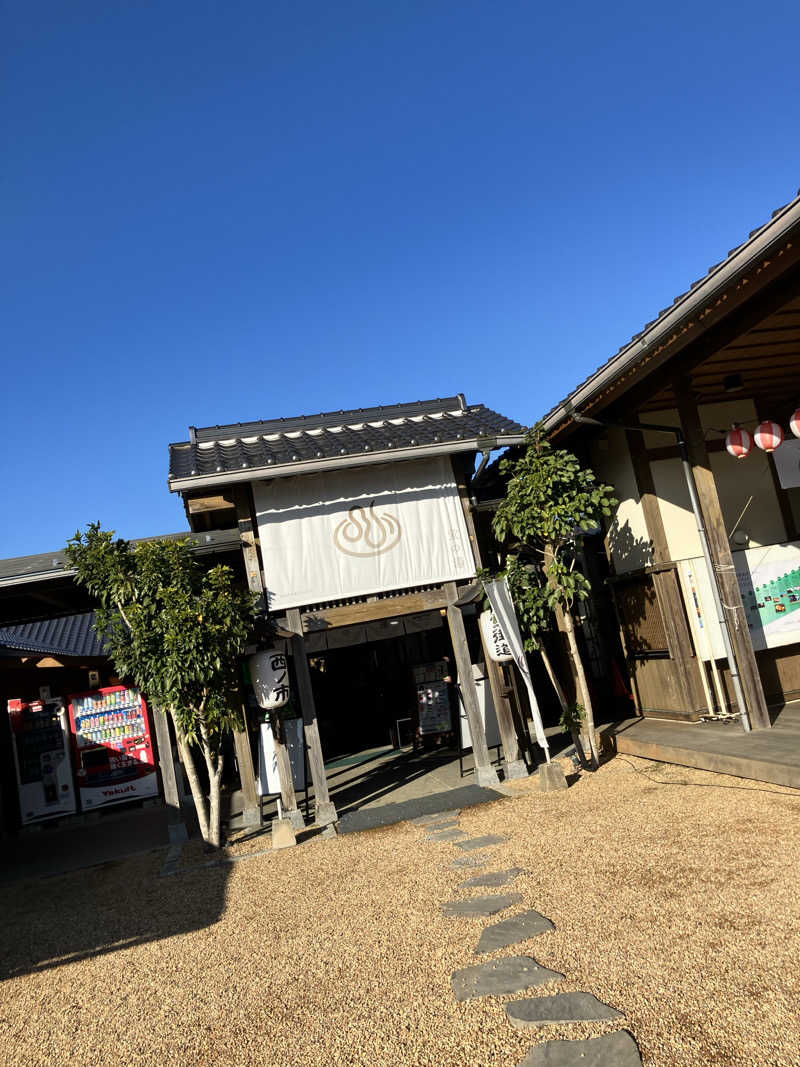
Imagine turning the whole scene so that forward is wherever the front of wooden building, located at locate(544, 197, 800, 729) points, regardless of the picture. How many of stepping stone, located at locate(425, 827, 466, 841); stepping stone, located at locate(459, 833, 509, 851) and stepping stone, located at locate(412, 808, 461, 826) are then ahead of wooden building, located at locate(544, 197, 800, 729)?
3

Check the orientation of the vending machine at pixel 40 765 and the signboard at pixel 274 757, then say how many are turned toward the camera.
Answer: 2

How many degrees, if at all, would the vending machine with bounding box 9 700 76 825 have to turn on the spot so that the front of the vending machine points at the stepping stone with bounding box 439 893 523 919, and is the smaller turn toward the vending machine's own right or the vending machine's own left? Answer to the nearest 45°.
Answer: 0° — it already faces it

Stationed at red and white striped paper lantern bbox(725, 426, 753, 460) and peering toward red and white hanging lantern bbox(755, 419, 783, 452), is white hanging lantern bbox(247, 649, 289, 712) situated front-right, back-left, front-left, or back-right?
back-right

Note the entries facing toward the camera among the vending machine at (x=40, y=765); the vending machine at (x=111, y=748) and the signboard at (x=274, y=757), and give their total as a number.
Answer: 3

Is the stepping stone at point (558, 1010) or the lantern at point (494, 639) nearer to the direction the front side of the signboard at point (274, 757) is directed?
the stepping stone

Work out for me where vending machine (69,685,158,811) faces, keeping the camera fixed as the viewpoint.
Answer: facing the viewer

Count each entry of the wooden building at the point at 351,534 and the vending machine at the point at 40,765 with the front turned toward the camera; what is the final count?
2

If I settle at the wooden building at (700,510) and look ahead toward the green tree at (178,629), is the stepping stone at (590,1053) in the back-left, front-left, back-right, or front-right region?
front-left

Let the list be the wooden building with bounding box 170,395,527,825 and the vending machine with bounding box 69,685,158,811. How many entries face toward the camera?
2
